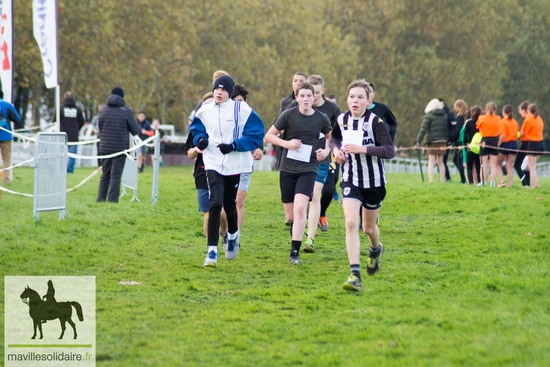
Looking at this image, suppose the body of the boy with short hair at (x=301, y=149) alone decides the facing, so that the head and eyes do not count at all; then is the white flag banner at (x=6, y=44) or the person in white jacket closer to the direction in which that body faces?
the person in white jacket

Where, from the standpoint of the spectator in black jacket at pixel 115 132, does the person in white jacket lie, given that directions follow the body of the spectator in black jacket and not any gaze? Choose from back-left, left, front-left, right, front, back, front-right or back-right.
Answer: back-right

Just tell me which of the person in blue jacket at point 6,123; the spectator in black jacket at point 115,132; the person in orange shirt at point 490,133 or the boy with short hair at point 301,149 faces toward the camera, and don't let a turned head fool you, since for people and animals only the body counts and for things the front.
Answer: the boy with short hair

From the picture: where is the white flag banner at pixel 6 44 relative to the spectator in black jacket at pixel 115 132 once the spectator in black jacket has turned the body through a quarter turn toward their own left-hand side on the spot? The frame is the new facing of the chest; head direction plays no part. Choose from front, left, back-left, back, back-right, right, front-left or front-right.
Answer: front

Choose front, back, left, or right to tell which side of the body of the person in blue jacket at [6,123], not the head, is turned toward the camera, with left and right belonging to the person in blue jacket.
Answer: back

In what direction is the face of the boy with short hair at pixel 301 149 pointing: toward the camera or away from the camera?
toward the camera

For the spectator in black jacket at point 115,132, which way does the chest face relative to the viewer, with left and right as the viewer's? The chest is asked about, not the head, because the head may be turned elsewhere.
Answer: facing away from the viewer and to the right of the viewer

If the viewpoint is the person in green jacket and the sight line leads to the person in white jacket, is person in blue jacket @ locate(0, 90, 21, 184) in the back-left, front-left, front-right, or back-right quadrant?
front-right

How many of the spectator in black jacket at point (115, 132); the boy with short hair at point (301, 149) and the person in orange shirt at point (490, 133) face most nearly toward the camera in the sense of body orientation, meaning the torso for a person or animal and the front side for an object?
1

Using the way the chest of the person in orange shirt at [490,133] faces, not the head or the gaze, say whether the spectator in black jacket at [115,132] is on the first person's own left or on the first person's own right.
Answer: on the first person's own left

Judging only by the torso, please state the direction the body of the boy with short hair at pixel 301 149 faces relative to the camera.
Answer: toward the camera

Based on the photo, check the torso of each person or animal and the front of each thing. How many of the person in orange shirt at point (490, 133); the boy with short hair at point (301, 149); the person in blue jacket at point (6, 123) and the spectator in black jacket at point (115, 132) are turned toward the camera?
1
